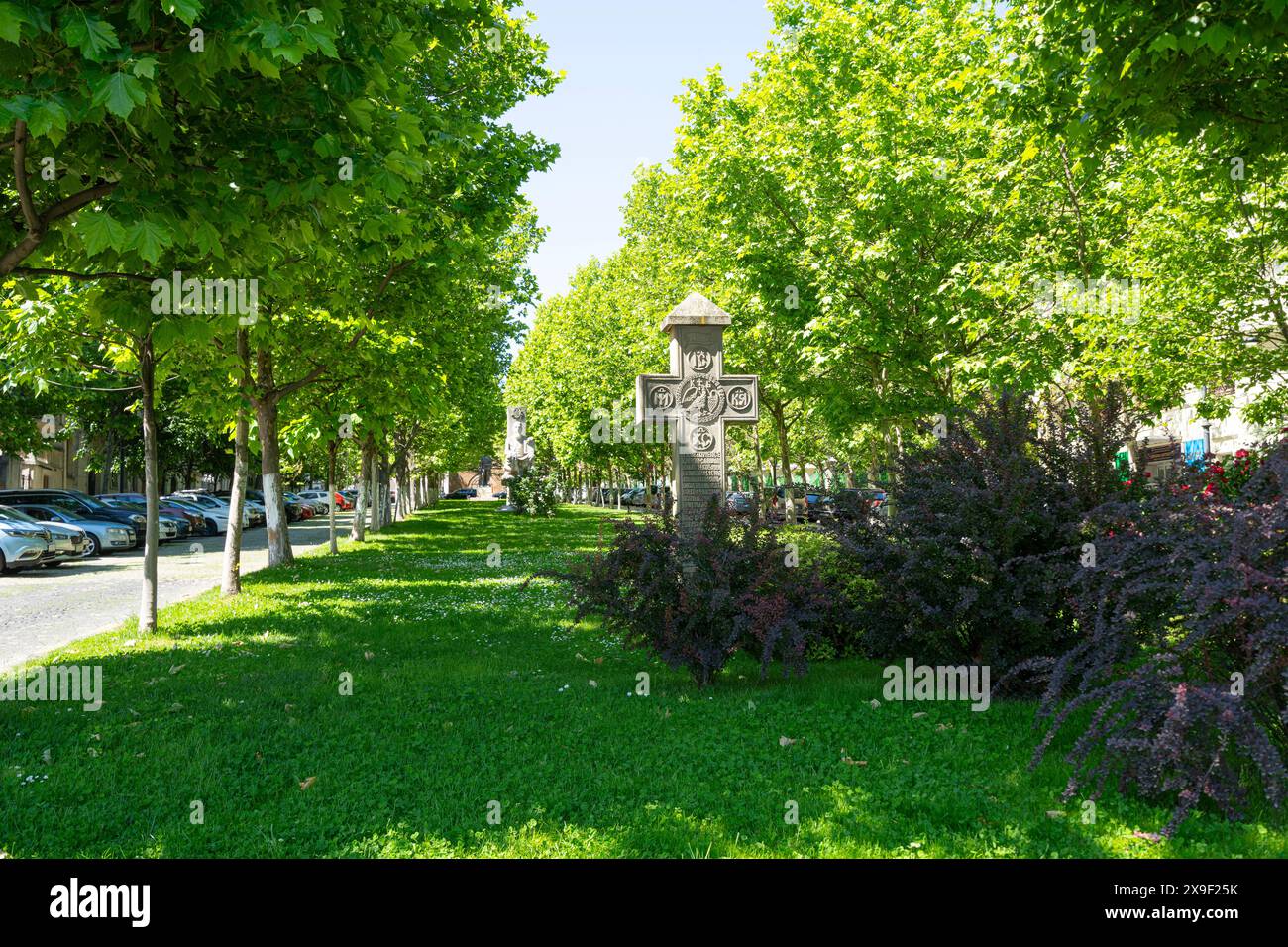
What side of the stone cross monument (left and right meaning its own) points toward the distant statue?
back

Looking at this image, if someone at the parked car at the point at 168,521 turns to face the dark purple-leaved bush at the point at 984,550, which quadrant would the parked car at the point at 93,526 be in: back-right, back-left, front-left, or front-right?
front-right

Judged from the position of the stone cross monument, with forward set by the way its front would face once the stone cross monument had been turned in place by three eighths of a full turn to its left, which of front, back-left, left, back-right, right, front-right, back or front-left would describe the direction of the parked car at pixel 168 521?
left

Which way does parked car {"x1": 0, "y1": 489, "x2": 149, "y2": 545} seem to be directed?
to the viewer's right

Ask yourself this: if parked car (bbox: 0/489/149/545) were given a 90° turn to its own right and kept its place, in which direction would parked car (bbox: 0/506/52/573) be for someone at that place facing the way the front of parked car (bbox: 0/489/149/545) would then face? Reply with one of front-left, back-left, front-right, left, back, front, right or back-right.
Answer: front

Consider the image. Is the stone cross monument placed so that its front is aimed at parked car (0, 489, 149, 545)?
no

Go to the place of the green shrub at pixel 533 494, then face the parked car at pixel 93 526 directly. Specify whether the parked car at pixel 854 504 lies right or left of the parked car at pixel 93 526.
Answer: left

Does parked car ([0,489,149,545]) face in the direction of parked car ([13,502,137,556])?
no

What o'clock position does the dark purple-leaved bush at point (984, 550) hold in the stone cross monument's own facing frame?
The dark purple-leaved bush is roughly at 11 o'clock from the stone cross monument.

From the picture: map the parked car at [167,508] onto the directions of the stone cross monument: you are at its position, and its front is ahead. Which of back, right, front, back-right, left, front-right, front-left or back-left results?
back-right

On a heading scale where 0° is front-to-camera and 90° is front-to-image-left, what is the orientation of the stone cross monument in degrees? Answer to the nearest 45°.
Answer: approximately 0°
